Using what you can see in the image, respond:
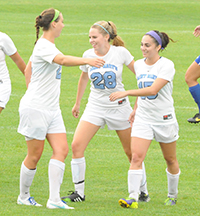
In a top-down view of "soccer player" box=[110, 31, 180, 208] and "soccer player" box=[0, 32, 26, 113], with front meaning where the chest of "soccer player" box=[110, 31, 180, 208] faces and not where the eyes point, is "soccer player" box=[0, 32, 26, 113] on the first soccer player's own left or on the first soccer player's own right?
on the first soccer player's own right

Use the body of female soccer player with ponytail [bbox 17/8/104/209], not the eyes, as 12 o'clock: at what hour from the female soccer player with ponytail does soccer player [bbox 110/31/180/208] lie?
The soccer player is roughly at 12 o'clock from the female soccer player with ponytail.

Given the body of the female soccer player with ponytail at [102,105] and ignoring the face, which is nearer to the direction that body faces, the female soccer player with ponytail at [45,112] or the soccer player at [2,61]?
the female soccer player with ponytail

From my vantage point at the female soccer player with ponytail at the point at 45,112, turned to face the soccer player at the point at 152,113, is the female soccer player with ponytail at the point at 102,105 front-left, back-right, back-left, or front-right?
front-left

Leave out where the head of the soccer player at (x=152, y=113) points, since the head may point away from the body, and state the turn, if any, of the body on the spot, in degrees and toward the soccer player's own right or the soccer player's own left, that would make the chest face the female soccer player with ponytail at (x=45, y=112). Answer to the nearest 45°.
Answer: approximately 45° to the soccer player's own right

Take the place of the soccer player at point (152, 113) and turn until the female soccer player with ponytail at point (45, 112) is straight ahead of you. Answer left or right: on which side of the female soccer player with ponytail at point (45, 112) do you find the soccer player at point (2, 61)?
right

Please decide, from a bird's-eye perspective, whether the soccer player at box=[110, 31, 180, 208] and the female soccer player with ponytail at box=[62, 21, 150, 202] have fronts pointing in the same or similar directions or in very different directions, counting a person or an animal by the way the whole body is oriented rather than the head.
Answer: same or similar directions

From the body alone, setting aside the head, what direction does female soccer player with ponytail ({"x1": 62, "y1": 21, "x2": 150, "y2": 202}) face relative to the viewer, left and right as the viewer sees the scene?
facing the viewer and to the left of the viewer

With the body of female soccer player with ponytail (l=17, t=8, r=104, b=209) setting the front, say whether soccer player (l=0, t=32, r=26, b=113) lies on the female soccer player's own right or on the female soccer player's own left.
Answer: on the female soccer player's own left

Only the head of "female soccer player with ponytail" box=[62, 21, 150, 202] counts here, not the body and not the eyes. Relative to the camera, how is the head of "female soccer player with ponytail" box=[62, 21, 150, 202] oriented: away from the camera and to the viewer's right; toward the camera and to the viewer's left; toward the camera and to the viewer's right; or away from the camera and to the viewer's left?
toward the camera and to the viewer's left

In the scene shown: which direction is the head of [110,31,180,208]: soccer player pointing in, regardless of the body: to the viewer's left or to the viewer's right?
to the viewer's left

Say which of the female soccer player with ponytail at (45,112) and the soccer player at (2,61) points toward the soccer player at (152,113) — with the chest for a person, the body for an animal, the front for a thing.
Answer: the female soccer player with ponytail

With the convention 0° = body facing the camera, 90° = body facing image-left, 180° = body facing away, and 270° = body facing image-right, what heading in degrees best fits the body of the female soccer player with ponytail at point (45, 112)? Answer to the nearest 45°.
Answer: approximately 270°
